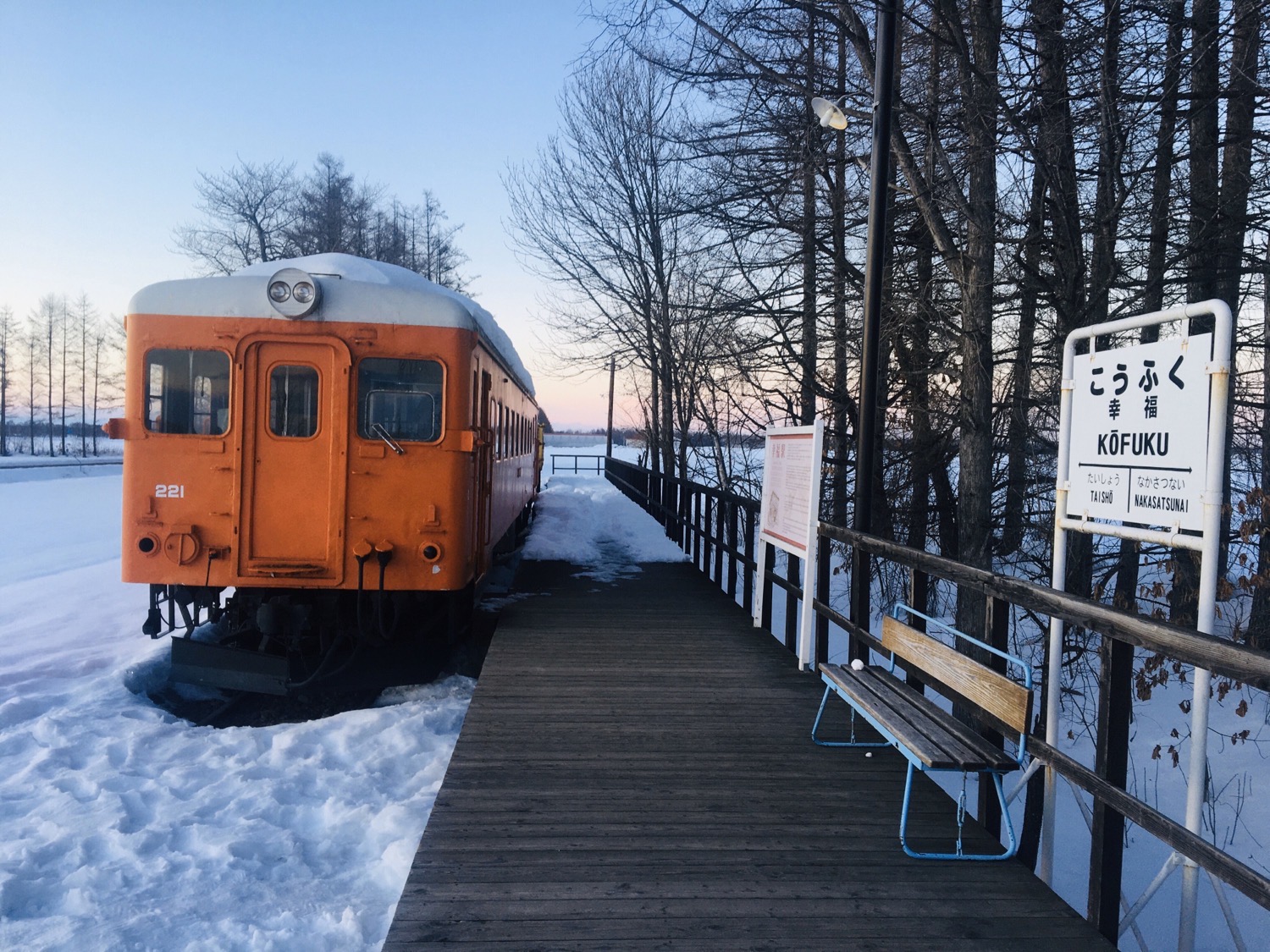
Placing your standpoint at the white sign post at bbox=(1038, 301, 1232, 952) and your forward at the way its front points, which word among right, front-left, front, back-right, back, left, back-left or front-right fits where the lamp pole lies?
right

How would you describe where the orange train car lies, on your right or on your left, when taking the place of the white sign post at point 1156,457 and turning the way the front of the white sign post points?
on your right

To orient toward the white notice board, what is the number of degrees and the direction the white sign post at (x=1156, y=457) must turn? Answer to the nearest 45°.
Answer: approximately 90° to its right

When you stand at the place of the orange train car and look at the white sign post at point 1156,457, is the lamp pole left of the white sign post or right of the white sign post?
left

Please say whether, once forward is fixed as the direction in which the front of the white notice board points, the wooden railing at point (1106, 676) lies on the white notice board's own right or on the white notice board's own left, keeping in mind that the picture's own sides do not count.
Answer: on the white notice board's own left

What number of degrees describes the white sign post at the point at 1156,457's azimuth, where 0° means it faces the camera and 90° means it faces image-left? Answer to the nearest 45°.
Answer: approximately 45°

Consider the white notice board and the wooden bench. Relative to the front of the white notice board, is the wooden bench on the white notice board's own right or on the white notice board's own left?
on the white notice board's own left

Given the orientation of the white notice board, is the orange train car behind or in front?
in front

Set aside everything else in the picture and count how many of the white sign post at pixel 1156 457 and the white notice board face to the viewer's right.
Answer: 0

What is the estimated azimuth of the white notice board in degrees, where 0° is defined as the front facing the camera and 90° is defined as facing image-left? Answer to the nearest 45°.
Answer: approximately 45°
